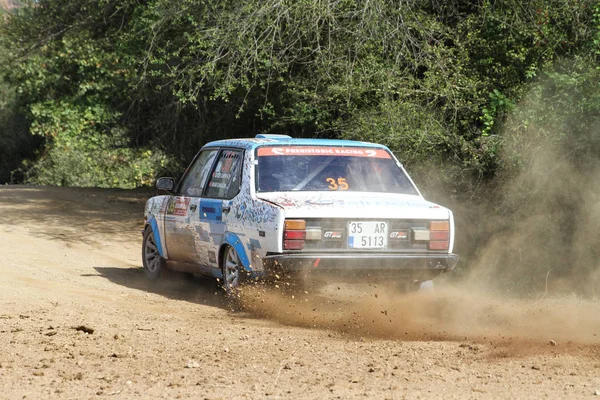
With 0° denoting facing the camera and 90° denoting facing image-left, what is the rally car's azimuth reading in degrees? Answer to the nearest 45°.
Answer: approximately 135°
